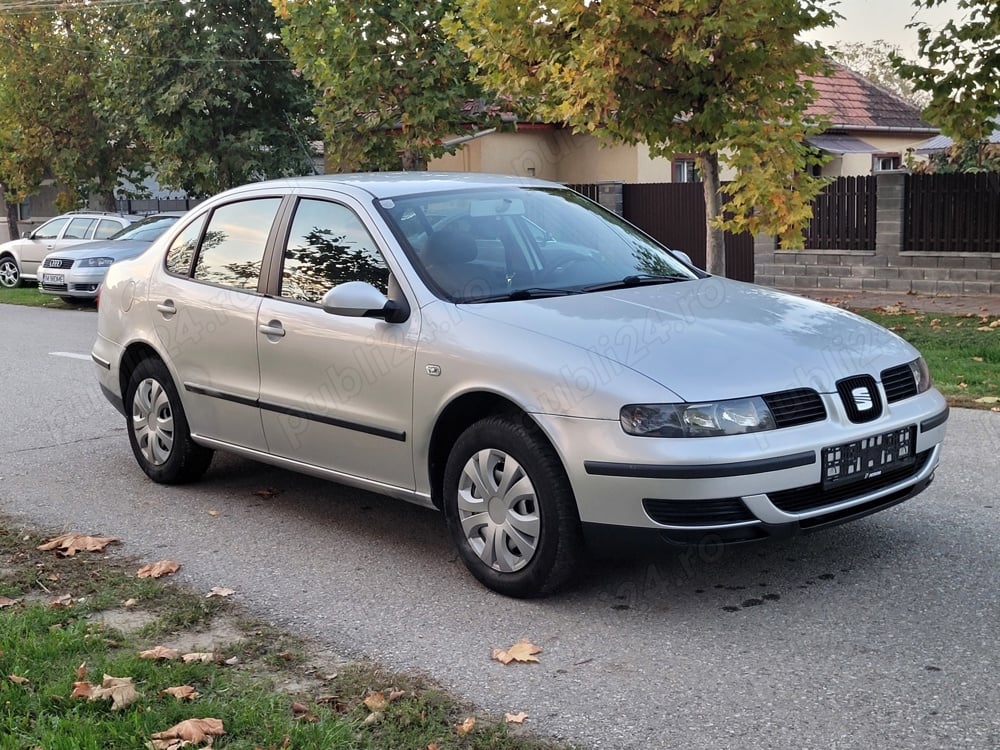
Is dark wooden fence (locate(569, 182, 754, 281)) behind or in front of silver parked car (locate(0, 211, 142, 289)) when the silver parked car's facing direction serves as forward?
behind

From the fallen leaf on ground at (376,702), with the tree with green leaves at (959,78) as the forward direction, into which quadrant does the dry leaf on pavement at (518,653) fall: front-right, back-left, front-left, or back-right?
front-right

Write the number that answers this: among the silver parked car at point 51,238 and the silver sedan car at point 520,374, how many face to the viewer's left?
1

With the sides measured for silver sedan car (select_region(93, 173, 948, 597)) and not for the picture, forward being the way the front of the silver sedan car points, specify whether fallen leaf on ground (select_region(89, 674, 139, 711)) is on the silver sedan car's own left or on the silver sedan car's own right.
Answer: on the silver sedan car's own right

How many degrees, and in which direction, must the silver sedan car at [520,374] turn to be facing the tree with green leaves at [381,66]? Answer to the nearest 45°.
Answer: approximately 135° to its left

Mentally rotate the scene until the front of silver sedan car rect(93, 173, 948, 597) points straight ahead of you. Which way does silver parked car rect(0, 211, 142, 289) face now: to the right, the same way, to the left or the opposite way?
to the right

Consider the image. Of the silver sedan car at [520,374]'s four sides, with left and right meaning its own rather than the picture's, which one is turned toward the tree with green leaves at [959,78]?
left

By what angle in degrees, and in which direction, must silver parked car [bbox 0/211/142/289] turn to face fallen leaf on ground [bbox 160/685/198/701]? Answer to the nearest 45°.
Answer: approximately 90° to its left

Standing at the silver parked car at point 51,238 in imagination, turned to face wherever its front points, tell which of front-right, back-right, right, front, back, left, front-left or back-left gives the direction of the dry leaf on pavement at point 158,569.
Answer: left

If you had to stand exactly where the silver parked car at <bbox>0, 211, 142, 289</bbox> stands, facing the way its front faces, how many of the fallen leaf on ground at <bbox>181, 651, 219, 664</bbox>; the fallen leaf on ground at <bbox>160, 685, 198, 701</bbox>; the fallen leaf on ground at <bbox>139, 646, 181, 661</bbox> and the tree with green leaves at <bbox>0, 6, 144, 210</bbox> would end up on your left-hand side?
3

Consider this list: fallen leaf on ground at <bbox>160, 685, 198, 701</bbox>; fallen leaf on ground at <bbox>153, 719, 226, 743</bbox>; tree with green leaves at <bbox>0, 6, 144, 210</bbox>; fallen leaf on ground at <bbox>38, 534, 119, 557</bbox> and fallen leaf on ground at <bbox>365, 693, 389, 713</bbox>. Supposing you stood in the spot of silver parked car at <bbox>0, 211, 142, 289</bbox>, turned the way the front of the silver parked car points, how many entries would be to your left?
4

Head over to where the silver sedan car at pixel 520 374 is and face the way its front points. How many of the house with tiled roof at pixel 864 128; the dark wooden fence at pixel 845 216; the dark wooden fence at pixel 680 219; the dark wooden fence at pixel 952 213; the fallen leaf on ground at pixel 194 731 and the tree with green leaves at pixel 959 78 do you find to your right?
1

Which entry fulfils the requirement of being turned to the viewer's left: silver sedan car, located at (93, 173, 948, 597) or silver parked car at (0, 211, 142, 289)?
the silver parked car

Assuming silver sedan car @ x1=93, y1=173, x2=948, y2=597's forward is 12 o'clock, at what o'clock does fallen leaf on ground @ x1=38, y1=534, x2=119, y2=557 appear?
The fallen leaf on ground is roughly at 5 o'clock from the silver sedan car.

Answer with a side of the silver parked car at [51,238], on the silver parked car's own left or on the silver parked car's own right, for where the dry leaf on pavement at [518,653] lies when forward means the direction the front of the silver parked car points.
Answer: on the silver parked car's own left

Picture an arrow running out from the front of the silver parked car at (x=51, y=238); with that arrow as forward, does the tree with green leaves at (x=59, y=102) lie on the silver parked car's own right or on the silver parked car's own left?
on the silver parked car's own right

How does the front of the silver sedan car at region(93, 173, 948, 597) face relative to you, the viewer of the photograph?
facing the viewer and to the right of the viewer

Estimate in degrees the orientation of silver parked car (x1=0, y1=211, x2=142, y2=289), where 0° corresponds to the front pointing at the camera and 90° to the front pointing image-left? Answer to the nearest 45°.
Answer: approximately 90°
